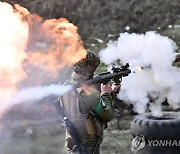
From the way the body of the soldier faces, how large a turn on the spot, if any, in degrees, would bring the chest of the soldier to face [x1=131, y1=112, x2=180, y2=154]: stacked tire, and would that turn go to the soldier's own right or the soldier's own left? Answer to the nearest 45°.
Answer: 0° — they already face it
